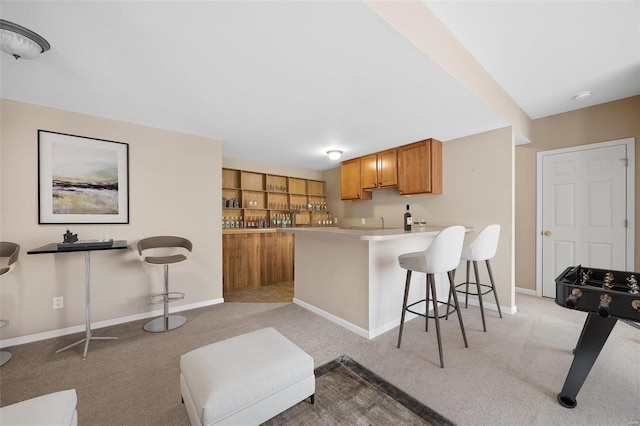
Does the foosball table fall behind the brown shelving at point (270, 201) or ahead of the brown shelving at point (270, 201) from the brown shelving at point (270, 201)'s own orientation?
ahead

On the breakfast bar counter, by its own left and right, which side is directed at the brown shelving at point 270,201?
back

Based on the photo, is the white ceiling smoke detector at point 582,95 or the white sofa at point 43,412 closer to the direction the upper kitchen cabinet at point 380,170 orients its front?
the white sofa

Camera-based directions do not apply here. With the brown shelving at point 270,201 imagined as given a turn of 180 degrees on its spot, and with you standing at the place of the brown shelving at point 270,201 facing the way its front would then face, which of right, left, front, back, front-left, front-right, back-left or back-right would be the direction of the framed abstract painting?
left

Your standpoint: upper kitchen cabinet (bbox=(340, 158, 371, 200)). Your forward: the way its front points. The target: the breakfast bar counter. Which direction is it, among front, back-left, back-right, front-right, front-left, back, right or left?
front-left

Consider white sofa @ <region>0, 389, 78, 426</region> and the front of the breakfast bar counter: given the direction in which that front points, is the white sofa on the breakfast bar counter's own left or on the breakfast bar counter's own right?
on the breakfast bar counter's own right

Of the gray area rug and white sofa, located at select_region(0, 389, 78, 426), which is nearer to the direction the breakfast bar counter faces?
the gray area rug

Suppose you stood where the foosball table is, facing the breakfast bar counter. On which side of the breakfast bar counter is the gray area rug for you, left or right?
left

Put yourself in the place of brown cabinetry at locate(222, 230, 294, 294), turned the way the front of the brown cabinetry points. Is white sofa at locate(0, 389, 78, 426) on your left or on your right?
on your right

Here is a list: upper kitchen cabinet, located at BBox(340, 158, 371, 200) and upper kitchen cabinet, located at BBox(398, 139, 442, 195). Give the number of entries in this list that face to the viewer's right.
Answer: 0
